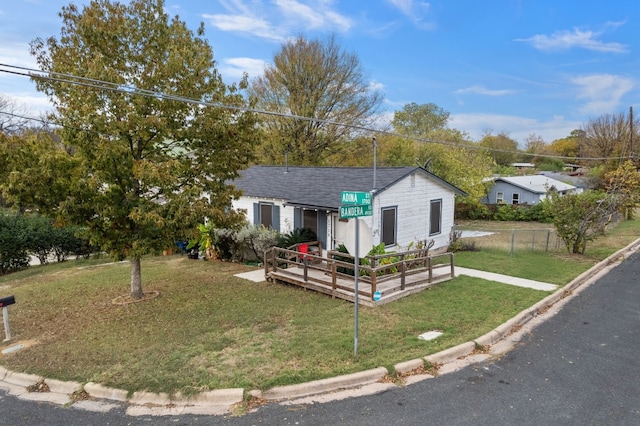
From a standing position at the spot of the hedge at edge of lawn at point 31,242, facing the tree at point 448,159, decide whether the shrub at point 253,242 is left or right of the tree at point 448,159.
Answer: right

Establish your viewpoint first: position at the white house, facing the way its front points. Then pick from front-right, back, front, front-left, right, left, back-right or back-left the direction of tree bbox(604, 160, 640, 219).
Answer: back-left

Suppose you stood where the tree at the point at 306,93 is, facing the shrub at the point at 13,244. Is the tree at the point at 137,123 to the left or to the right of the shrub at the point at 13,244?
left

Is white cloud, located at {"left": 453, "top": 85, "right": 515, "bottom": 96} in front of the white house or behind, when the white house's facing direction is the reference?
behind

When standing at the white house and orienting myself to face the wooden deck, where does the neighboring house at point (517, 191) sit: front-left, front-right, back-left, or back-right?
back-left

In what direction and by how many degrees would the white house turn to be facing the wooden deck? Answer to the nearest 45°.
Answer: approximately 45° to its left

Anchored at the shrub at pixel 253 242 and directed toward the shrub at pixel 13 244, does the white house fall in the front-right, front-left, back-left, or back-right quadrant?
back-right

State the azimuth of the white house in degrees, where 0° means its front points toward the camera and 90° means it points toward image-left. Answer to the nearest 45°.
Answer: approximately 45°

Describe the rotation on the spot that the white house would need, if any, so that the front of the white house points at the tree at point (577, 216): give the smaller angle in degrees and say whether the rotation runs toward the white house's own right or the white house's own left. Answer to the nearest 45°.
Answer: approximately 135° to the white house's own left

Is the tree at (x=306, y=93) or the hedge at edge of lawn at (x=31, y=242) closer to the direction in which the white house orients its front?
the hedge at edge of lawn

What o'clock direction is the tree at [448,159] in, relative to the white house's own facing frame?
The tree is roughly at 5 o'clock from the white house.
